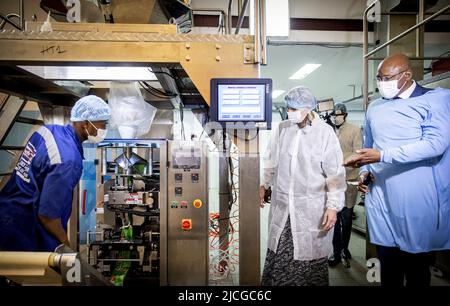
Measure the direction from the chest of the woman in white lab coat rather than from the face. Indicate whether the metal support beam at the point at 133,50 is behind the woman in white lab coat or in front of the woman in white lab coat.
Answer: in front

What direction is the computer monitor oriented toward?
toward the camera

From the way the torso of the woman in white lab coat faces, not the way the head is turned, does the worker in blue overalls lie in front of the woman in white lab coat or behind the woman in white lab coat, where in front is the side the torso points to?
in front

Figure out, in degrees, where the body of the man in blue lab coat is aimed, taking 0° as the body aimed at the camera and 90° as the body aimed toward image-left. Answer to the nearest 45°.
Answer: approximately 45°

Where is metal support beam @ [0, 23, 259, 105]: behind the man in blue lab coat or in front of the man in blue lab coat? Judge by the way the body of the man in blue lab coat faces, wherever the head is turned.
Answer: in front

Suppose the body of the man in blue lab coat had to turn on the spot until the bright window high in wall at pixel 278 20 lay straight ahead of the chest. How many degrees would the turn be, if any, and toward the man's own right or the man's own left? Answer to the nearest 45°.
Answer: approximately 90° to the man's own right

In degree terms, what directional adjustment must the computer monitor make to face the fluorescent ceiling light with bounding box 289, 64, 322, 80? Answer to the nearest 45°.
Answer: approximately 180°

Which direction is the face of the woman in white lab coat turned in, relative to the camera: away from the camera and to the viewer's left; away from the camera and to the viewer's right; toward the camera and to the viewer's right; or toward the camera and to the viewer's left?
toward the camera and to the viewer's left

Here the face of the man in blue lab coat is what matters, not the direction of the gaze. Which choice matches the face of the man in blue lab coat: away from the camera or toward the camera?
toward the camera

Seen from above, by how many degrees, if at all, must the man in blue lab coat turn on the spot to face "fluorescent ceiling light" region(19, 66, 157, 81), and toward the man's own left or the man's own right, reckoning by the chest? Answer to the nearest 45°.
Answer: approximately 45° to the man's own right

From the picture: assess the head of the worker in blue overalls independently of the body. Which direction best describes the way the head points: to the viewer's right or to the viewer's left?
to the viewer's right
